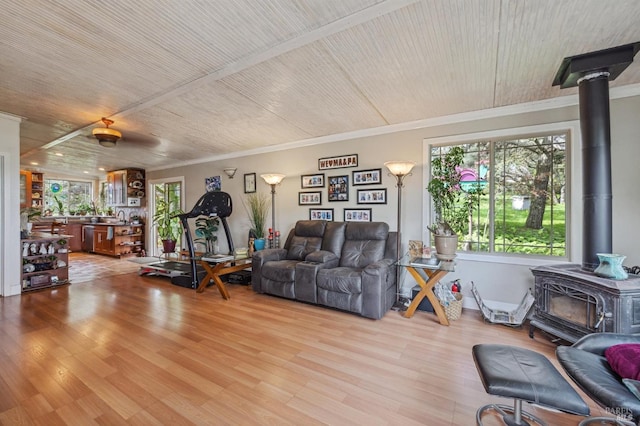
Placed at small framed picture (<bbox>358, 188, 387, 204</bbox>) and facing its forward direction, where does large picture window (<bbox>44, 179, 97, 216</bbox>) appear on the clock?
The large picture window is roughly at 2 o'clock from the small framed picture.

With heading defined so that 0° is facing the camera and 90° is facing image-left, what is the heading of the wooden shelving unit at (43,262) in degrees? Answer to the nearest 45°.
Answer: approximately 315°

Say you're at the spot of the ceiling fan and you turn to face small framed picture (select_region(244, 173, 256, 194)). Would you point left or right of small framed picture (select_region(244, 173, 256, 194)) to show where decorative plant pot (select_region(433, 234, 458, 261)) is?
right

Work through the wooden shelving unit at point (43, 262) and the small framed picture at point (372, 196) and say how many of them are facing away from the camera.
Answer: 0
